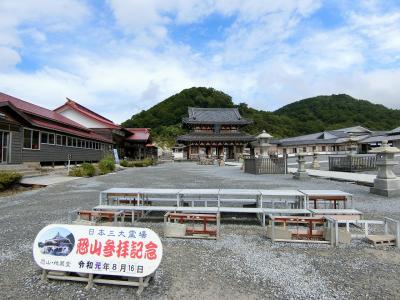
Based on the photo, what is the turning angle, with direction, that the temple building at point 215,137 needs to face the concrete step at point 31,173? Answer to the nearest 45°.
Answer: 0° — it already faces it

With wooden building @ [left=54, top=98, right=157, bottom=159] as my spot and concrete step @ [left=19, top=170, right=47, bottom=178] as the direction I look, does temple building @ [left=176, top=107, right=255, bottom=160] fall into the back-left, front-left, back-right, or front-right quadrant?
back-left

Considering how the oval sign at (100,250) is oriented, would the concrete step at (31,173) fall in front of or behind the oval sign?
behind

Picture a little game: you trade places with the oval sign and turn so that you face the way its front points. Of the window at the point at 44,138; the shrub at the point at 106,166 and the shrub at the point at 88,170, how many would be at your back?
3

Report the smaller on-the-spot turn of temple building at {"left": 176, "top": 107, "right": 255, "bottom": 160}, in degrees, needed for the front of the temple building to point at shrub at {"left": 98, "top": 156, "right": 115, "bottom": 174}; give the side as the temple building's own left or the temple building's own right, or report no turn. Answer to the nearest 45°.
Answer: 0° — it already faces it

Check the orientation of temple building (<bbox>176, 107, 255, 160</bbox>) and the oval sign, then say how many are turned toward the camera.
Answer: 2

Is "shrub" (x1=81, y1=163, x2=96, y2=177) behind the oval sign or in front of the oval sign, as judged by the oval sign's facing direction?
behind

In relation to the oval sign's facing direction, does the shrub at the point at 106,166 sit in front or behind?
behind

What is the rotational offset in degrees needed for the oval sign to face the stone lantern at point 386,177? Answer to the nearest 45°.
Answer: approximately 90° to its left

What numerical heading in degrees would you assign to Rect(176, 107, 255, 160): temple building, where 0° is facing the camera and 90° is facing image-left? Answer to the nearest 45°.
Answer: approximately 0°

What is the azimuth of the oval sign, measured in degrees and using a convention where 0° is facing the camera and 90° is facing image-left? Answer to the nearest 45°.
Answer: approximately 0°
